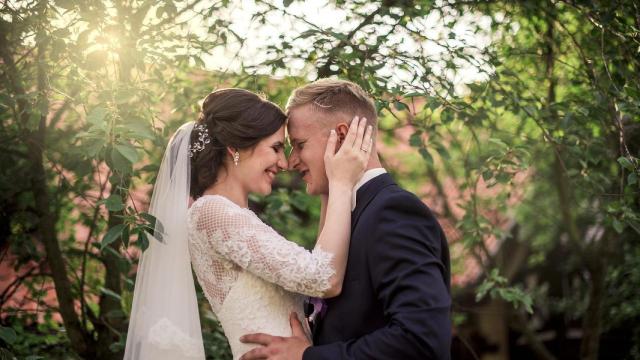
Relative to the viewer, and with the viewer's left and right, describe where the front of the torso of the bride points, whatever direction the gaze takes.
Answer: facing to the right of the viewer

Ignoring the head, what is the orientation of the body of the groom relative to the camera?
to the viewer's left

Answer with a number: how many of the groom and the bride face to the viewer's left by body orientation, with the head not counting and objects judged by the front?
1

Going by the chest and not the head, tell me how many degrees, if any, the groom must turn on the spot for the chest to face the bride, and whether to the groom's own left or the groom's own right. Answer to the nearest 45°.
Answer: approximately 45° to the groom's own right

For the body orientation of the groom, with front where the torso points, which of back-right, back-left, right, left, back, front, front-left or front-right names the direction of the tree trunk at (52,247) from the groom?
front-right

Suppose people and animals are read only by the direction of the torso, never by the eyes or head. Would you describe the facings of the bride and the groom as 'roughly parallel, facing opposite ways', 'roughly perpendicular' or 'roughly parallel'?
roughly parallel, facing opposite ways
